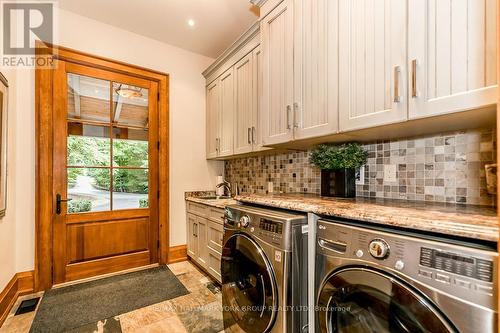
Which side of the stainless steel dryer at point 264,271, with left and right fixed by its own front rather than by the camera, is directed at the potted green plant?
back

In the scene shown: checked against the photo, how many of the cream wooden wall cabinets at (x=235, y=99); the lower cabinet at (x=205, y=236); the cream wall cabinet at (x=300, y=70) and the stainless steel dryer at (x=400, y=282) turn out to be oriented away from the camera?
0

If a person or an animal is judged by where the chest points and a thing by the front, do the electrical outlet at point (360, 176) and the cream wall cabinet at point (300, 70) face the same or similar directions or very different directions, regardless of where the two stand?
same or similar directions

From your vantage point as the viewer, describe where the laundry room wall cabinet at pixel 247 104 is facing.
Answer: facing the viewer and to the left of the viewer

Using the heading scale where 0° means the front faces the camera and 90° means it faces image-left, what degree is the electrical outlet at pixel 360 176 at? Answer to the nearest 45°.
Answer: approximately 45°

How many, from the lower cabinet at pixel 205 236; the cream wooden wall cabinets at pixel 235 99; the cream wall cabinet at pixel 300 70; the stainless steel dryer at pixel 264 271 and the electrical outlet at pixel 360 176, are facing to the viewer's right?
0

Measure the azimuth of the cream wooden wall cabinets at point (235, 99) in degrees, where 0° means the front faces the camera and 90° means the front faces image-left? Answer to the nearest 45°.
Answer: approximately 45°

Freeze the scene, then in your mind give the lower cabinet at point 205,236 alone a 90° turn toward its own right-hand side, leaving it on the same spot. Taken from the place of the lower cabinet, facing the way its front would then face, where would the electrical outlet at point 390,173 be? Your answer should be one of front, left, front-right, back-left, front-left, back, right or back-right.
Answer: back

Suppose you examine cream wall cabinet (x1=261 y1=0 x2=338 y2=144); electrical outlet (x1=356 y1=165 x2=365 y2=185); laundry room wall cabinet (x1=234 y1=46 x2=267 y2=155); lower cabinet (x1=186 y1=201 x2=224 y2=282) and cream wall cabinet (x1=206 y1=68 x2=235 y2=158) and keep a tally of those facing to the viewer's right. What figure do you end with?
0

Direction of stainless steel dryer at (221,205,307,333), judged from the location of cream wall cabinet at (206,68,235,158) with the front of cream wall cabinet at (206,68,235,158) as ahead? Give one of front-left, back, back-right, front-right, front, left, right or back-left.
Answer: front-left

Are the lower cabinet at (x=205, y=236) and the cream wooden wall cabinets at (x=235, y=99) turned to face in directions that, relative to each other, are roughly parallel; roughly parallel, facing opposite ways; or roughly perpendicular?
roughly parallel

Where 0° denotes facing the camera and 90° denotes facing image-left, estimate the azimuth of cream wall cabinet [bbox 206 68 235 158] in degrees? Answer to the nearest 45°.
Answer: approximately 45°

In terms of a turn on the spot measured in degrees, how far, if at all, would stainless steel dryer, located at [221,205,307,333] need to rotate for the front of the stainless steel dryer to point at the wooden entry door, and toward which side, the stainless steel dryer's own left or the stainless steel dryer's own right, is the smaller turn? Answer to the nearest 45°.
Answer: approximately 90° to the stainless steel dryer's own right

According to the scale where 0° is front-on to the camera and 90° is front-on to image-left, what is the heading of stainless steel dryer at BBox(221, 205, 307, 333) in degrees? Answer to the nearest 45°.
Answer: approximately 45°

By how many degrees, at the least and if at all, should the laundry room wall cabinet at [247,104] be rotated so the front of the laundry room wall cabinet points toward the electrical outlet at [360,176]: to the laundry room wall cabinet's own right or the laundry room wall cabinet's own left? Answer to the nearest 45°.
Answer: approximately 90° to the laundry room wall cabinet's own left
